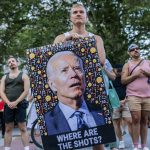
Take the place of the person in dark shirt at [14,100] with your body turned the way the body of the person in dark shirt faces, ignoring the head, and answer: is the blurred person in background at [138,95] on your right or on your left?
on your left

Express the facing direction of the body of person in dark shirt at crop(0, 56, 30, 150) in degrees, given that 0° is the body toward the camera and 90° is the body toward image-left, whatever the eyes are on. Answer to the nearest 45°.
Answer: approximately 0°
